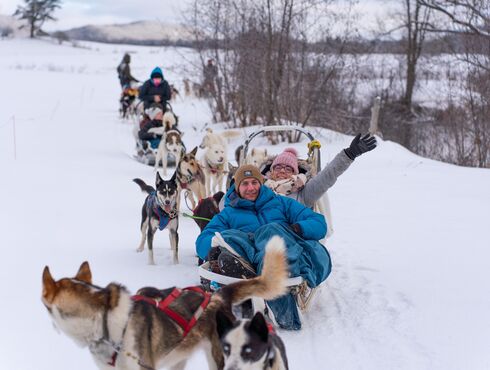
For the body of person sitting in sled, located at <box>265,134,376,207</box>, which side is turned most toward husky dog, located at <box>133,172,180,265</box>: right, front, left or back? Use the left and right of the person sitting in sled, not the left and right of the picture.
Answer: right

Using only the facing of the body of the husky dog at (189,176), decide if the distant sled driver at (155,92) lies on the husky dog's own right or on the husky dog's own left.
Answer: on the husky dog's own right

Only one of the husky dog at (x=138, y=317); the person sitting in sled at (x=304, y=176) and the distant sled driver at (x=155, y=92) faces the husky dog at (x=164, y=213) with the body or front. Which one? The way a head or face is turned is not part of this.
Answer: the distant sled driver

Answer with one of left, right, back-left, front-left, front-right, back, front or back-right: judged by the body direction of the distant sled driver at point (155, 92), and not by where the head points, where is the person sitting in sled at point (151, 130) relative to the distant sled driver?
front

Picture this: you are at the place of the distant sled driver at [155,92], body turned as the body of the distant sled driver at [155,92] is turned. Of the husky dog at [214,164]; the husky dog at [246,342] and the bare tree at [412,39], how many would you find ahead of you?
2

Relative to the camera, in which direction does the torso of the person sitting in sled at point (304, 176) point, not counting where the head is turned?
toward the camera

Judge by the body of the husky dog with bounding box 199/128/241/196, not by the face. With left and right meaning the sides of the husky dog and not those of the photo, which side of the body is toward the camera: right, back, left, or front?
front

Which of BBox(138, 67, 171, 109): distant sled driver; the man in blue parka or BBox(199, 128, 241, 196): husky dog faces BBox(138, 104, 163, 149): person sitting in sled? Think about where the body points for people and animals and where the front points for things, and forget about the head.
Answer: the distant sled driver

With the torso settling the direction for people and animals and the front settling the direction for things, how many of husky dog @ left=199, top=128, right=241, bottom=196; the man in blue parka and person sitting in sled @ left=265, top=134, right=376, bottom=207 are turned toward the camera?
3

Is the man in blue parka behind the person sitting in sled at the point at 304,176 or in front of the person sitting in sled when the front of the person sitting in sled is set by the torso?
in front

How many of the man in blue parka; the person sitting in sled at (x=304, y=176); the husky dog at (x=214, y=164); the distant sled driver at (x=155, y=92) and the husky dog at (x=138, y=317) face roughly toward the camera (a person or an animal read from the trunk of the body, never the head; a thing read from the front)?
4
